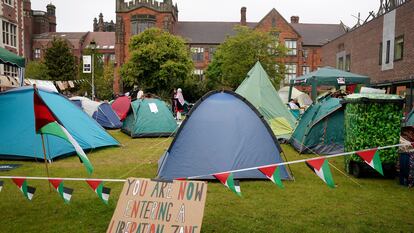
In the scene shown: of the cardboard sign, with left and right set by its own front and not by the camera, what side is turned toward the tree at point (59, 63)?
back

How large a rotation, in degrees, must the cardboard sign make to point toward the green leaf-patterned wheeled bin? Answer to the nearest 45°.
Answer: approximately 135° to its left

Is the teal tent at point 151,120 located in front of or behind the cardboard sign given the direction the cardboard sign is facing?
behind

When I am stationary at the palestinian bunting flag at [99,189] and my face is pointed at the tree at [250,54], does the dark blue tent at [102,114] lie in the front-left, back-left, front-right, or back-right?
front-left

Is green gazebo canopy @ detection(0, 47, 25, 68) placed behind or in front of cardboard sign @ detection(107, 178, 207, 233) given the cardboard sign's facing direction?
behind

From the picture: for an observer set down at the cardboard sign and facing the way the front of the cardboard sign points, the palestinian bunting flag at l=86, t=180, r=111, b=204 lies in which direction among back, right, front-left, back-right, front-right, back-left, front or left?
back-right

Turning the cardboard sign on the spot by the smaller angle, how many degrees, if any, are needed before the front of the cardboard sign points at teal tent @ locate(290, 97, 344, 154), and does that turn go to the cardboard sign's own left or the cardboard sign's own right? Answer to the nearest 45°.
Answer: approximately 135° to the cardboard sign's own left

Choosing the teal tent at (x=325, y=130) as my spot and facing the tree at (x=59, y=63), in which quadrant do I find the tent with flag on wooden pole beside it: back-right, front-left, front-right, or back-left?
front-left

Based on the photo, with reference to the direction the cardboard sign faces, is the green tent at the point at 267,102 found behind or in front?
behind

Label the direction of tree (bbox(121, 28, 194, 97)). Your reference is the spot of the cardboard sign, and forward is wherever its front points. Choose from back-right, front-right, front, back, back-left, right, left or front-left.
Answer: back

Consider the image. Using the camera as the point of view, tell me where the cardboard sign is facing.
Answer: facing the viewer

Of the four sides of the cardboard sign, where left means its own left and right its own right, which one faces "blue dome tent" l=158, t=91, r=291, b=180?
back

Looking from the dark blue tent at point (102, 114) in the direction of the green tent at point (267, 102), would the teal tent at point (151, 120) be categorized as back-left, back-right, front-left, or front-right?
front-right

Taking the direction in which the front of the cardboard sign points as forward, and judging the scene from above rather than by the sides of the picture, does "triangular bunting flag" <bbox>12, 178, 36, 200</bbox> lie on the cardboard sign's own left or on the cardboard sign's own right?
on the cardboard sign's own right
